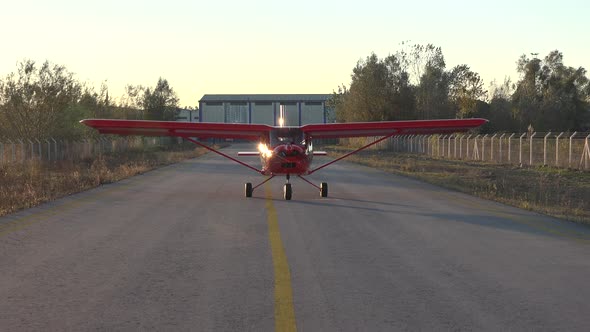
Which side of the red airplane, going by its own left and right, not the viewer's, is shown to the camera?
front

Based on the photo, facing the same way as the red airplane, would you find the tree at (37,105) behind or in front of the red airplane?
behind

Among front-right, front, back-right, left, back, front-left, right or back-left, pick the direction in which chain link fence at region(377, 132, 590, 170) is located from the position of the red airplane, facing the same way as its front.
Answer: back-left

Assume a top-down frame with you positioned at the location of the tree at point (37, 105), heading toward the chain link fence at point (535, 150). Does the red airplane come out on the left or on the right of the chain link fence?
right

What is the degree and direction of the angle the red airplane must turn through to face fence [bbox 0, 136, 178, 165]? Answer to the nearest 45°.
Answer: approximately 135° to its right

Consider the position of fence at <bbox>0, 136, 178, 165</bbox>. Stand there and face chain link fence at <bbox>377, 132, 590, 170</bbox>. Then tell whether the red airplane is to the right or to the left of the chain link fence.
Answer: right
